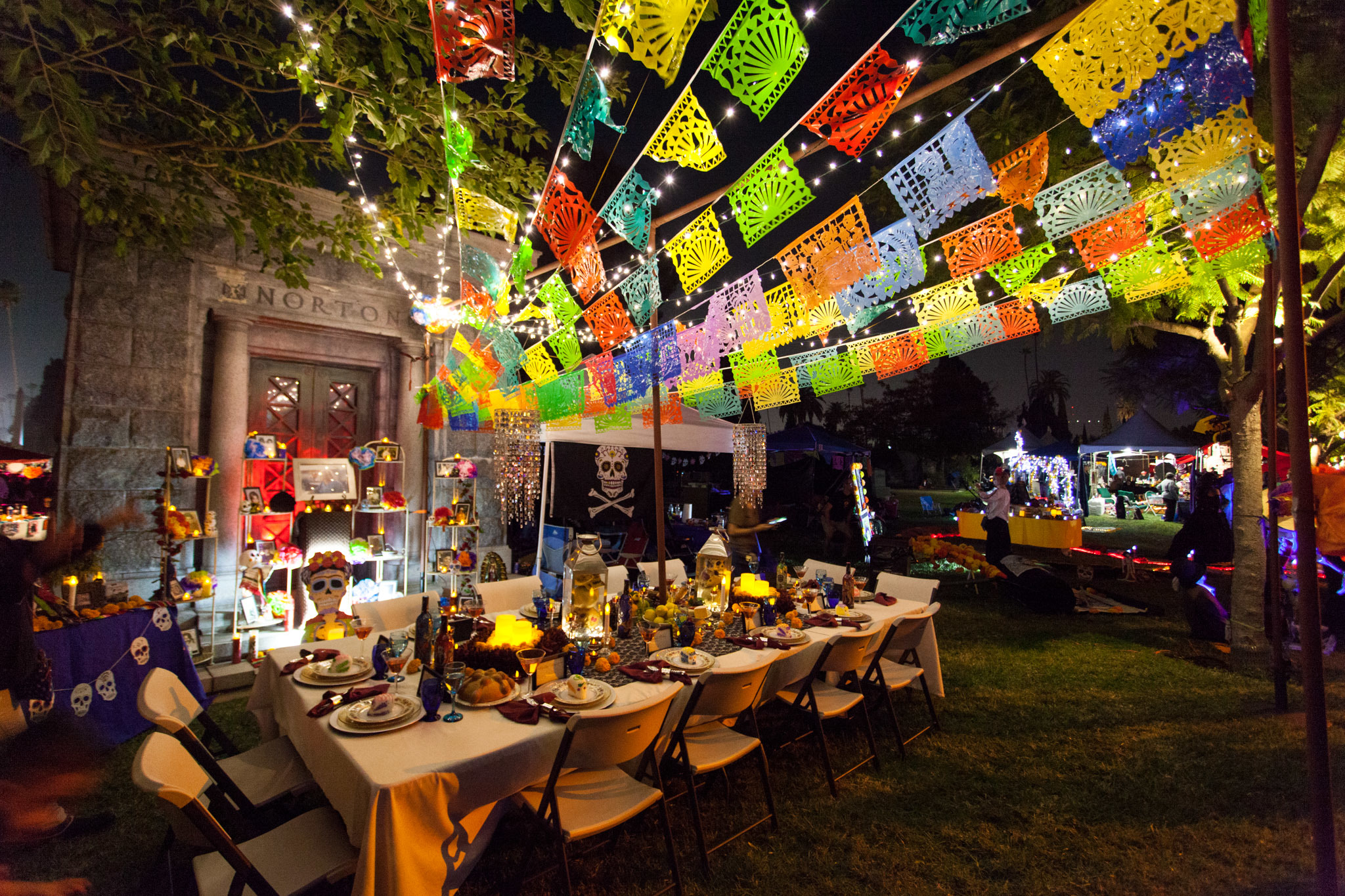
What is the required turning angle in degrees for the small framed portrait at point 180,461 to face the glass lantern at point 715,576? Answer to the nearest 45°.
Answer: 0° — it already faces it

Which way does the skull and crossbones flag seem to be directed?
toward the camera

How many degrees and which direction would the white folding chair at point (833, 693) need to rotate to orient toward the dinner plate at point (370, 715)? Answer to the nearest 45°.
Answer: approximately 90° to its left

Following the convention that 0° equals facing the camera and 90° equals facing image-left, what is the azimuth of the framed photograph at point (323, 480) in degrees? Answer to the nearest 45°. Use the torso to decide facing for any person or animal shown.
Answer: approximately 0°

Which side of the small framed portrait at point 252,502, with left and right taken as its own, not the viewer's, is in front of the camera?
front

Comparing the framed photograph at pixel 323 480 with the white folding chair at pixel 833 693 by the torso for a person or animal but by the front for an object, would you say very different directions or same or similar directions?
very different directions

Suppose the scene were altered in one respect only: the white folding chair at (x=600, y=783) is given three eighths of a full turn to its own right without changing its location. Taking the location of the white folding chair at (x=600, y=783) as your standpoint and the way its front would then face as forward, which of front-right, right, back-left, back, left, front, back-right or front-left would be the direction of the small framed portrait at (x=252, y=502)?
back-left

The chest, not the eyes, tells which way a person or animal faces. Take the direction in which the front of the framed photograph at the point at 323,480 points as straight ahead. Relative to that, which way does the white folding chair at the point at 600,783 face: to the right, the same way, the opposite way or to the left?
the opposite way

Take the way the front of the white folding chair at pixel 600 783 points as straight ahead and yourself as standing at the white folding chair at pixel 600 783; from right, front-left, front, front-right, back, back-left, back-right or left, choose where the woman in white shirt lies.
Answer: right

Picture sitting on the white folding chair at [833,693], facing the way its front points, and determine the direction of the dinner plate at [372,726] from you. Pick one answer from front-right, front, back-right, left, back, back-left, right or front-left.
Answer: left

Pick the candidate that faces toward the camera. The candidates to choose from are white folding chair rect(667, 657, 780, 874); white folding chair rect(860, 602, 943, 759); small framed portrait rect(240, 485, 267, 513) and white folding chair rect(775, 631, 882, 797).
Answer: the small framed portrait

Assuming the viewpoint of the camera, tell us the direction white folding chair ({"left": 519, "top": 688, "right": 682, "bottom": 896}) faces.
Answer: facing away from the viewer and to the left of the viewer

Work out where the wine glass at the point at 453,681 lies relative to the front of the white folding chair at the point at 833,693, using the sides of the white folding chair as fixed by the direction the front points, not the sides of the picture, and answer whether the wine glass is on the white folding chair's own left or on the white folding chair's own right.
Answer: on the white folding chair's own left

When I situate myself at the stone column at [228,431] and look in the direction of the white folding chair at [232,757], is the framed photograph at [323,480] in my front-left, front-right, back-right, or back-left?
front-left

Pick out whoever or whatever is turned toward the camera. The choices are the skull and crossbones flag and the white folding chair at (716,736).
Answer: the skull and crossbones flag
